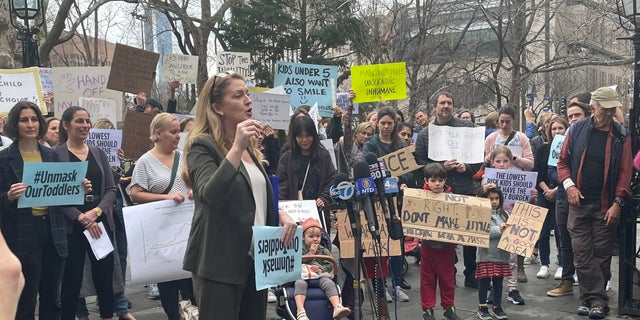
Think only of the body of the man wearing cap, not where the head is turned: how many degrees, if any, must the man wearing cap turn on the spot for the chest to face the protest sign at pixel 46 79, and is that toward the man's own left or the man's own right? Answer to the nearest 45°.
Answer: approximately 90° to the man's own right

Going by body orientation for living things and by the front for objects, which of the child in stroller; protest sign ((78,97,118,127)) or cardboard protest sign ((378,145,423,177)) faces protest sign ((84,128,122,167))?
protest sign ((78,97,118,127))

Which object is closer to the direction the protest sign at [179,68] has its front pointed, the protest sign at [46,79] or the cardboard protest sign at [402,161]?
the cardboard protest sign

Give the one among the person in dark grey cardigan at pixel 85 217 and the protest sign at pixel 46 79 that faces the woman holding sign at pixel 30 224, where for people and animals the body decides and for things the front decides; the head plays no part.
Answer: the protest sign

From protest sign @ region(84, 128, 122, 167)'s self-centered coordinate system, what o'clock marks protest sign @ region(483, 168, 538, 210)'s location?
protest sign @ region(483, 168, 538, 210) is roughly at 10 o'clock from protest sign @ region(84, 128, 122, 167).

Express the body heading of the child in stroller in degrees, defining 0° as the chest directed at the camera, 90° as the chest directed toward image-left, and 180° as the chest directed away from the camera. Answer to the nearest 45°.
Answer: approximately 0°

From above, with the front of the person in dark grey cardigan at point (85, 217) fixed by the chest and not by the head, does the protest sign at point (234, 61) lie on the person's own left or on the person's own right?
on the person's own left

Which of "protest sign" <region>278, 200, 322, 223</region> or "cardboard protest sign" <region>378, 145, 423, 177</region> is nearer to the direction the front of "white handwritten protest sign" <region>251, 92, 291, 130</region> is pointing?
the protest sign
